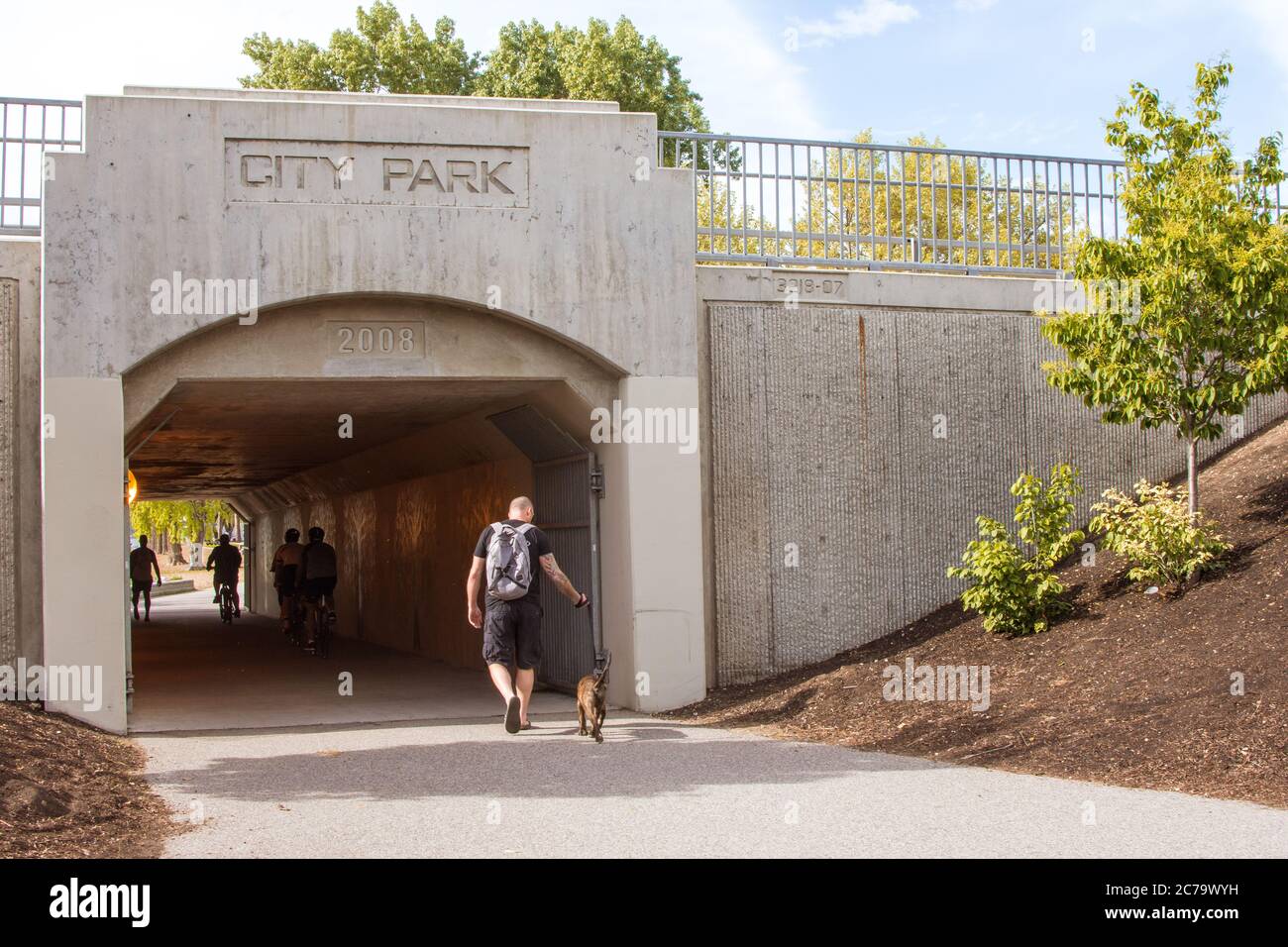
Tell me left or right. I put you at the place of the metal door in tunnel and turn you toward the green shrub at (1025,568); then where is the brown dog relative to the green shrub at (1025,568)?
right

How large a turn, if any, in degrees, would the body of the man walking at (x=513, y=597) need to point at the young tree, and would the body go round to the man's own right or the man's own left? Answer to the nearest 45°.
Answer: approximately 90° to the man's own right

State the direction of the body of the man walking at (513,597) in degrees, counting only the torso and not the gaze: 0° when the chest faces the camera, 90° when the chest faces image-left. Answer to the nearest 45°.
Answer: approximately 180°

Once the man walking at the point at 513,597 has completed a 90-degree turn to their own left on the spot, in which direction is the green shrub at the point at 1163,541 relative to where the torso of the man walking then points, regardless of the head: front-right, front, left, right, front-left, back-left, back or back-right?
back

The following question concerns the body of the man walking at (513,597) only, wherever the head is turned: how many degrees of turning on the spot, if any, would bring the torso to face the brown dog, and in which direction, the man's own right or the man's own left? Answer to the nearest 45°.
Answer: approximately 135° to the man's own right

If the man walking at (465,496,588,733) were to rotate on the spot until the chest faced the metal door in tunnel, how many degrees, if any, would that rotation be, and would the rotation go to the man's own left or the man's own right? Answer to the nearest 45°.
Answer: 0° — they already face it

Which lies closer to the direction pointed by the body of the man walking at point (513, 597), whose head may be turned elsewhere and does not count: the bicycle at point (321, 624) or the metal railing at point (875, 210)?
the bicycle

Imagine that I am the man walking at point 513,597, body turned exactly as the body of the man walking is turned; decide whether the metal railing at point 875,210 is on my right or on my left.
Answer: on my right

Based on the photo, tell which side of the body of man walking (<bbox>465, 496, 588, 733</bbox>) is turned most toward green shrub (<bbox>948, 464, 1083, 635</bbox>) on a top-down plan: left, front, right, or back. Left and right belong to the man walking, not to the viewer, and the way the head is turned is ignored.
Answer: right

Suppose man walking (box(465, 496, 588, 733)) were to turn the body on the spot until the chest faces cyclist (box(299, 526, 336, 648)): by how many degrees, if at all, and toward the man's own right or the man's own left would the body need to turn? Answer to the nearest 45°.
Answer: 0° — they already face them

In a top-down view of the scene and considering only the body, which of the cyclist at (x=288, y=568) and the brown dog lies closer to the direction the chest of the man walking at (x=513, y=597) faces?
the cyclist

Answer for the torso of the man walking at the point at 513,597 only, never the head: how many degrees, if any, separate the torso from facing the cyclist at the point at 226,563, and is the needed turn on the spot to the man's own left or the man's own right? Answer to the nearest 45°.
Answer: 0° — they already face them
